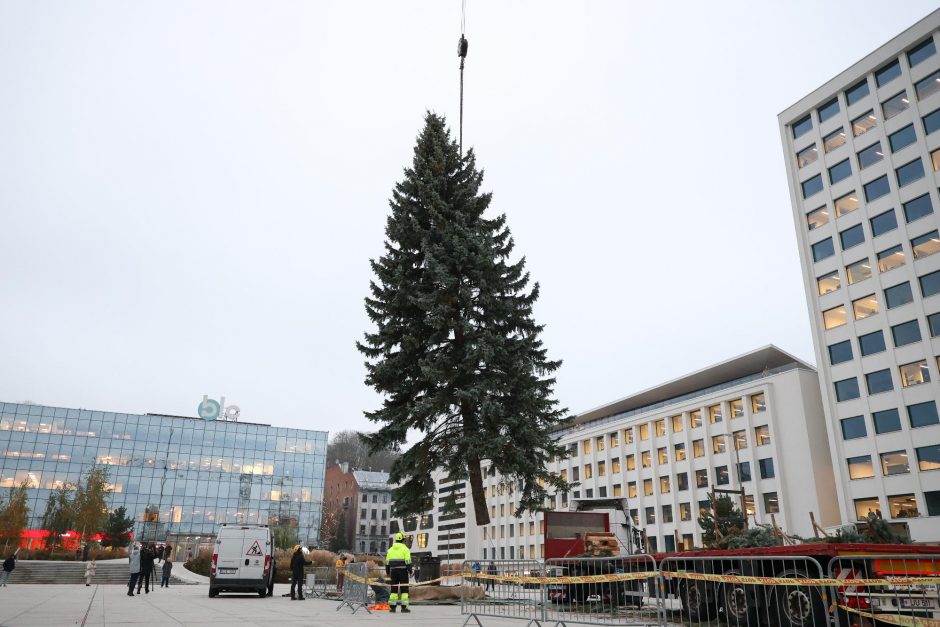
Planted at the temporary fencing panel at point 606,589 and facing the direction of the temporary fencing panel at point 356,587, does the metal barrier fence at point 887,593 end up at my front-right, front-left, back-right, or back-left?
back-left

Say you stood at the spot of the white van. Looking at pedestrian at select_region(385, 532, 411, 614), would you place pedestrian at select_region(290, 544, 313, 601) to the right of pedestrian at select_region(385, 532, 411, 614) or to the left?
left
